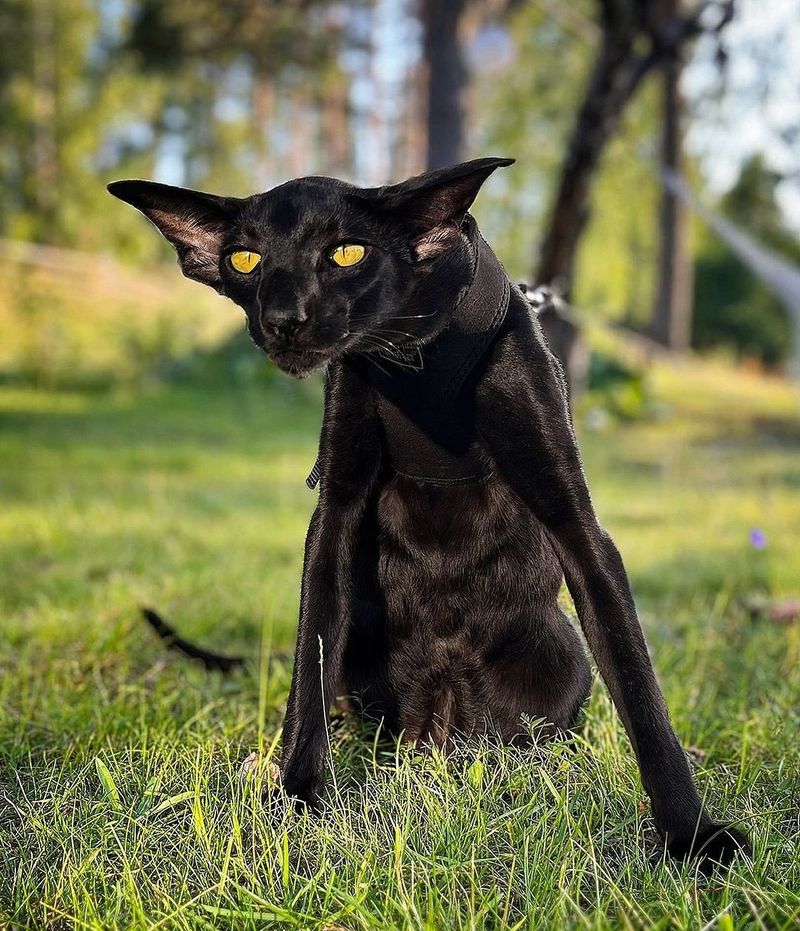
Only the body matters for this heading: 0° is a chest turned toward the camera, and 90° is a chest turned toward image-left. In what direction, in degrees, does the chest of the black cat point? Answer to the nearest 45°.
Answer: approximately 0°

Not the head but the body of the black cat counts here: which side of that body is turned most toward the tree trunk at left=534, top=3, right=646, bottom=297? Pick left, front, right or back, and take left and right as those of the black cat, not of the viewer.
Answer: back

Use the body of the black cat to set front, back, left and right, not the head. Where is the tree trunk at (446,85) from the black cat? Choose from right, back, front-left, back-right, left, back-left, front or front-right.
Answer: back

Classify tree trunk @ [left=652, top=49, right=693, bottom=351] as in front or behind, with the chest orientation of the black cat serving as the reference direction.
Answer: behind
